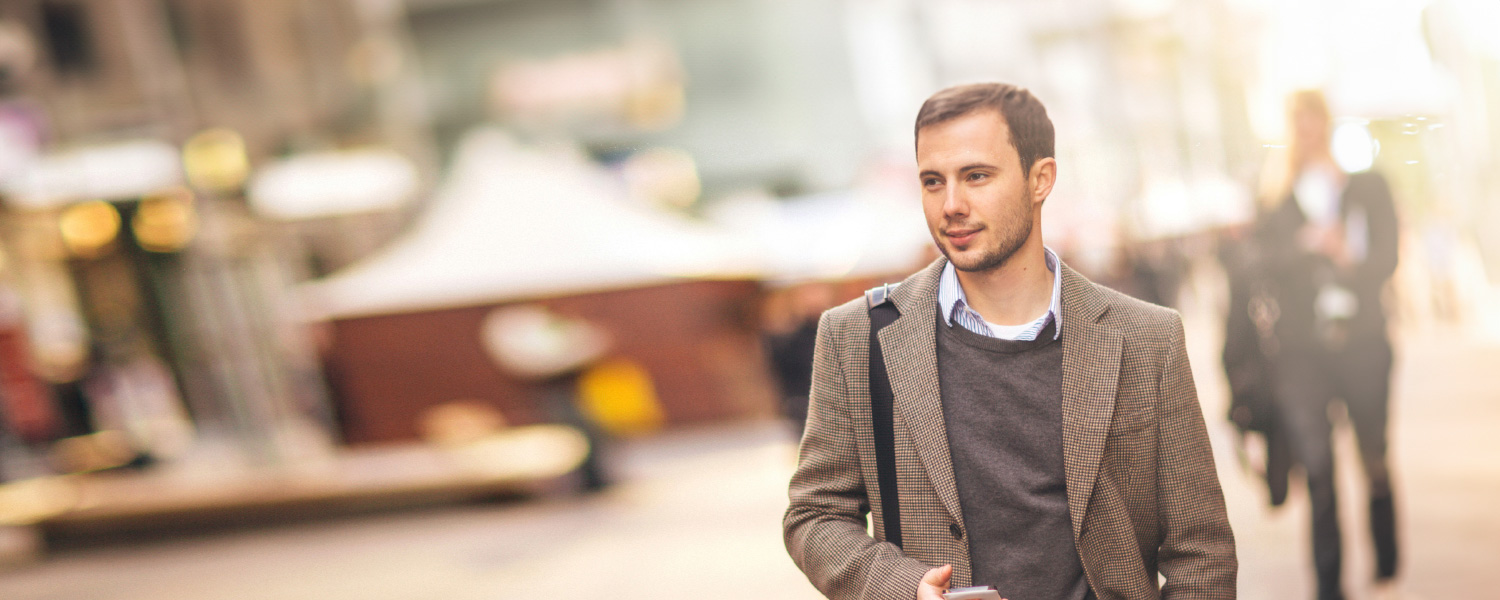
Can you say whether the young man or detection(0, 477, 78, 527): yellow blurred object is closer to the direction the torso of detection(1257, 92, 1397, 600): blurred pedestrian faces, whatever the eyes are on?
the young man

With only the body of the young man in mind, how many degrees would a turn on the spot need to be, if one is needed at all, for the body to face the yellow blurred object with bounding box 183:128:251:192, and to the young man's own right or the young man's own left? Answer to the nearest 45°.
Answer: approximately 135° to the young man's own right

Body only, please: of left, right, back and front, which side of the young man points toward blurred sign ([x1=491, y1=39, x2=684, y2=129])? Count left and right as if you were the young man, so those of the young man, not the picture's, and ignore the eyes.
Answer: back

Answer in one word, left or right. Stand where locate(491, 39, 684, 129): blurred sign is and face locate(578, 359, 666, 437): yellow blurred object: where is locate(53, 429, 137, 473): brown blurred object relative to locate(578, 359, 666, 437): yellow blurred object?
right

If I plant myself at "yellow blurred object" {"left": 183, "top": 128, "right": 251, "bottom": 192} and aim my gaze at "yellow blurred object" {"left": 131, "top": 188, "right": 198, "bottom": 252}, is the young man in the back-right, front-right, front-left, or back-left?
back-left

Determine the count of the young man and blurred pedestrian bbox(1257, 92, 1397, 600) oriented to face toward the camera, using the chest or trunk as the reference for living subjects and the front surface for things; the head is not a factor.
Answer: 2

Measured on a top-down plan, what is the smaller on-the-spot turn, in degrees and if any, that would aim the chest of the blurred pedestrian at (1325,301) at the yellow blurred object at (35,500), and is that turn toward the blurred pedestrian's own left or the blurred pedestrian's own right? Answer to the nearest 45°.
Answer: approximately 90° to the blurred pedestrian's own right

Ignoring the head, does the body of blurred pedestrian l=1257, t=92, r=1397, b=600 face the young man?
yes

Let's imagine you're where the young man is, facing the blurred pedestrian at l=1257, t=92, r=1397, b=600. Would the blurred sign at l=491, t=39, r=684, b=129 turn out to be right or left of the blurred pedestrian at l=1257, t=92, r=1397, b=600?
left

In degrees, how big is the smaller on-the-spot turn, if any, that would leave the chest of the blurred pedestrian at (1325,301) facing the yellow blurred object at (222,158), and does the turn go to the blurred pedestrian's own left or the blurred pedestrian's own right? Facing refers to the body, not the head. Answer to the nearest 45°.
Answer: approximately 135° to the blurred pedestrian's own right
